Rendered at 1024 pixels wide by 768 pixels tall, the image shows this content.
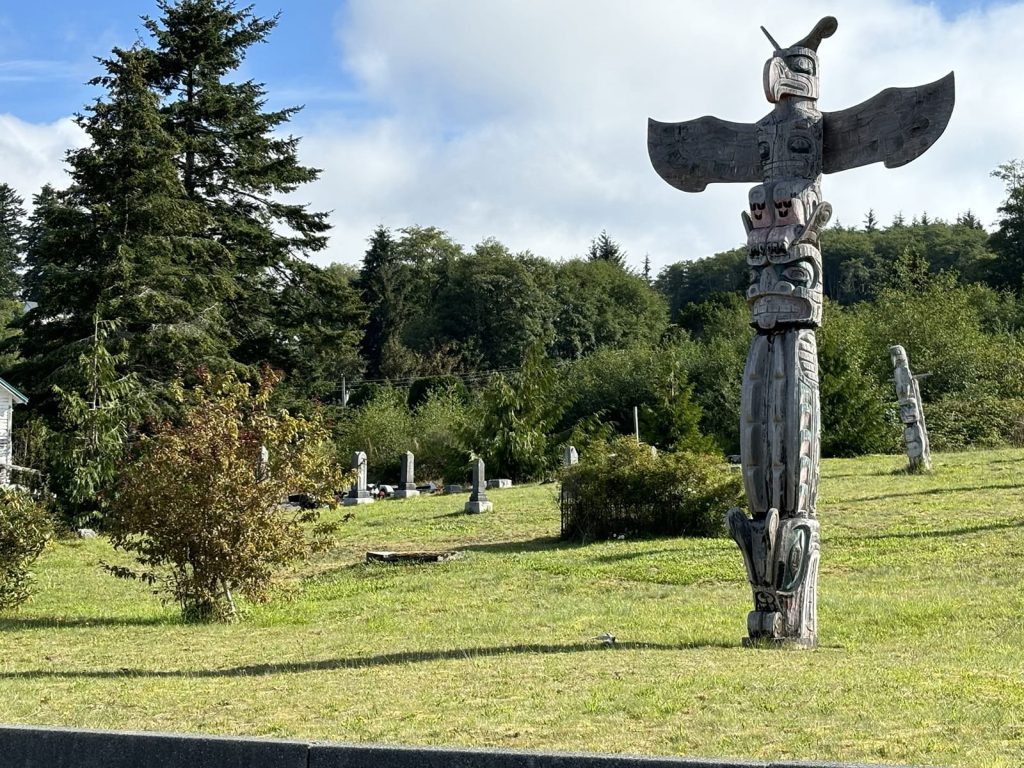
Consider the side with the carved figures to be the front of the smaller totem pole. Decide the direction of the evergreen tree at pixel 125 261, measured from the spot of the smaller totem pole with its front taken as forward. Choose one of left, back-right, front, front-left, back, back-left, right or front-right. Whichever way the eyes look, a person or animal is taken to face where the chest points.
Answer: front-right

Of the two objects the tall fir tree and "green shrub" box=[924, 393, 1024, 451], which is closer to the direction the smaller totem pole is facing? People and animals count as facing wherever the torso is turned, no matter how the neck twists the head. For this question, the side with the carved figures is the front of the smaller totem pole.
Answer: the tall fir tree

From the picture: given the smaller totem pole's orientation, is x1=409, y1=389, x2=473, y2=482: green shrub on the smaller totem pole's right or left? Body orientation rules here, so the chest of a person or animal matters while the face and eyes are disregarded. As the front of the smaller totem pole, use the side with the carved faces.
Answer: on its right

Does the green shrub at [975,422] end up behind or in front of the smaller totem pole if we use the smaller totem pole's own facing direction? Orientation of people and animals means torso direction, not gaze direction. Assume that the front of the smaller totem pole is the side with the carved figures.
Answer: behind

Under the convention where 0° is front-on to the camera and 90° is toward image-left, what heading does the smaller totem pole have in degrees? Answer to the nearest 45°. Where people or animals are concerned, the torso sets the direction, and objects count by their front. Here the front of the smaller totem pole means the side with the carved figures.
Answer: approximately 45°

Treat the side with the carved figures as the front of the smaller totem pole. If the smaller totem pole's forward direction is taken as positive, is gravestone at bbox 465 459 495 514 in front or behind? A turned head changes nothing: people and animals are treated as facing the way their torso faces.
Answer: in front

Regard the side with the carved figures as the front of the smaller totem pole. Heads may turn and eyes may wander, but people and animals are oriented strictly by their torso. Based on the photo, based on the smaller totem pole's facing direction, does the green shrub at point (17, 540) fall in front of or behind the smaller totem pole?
in front

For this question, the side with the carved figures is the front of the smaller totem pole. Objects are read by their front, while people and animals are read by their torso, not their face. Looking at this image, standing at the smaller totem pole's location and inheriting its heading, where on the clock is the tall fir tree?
The tall fir tree is roughly at 2 o'clock from the smaller totem pole.

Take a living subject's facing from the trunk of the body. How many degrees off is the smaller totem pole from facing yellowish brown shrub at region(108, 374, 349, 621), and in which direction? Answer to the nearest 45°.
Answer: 0° — it already faces it

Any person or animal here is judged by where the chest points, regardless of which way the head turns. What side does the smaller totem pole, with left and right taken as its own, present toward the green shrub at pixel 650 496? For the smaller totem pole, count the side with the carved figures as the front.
front
